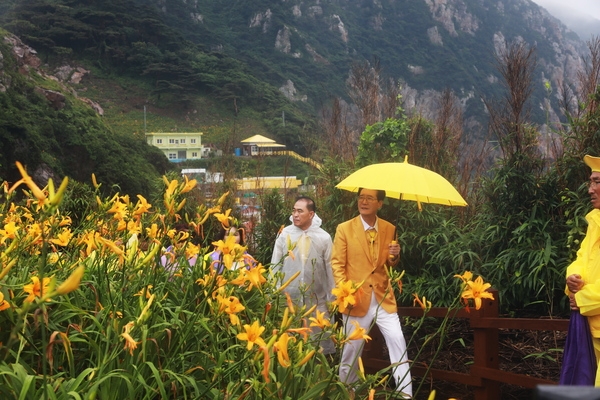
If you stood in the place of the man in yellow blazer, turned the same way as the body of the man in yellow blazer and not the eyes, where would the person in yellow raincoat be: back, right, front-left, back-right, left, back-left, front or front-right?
front-left

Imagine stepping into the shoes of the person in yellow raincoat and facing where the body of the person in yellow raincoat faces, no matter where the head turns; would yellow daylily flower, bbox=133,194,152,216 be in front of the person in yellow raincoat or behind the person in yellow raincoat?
in front

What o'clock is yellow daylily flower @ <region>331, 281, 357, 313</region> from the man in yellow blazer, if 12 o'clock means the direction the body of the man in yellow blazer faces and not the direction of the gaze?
The yellow daylily flower is roughly at 12 o'clock from the man in yellow blazer.

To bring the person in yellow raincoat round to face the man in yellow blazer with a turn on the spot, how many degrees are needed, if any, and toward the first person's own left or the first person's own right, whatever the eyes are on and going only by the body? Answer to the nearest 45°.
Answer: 0° — they already face them

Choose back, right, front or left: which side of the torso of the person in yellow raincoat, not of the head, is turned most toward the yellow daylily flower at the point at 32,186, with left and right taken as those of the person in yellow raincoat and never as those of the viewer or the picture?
front

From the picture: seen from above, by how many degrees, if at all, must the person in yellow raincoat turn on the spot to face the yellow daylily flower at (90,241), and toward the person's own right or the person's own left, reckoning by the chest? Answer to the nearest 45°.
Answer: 0° — they already face it

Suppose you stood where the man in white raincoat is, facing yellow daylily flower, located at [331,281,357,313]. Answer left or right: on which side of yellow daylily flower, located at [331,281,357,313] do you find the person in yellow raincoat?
left

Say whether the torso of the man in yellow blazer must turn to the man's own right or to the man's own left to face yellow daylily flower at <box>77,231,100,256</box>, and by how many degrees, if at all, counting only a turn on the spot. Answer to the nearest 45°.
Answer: approximately 45° to the man's own right

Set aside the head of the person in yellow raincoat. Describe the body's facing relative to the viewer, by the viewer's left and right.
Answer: facing the viewer and to the left of the viewer

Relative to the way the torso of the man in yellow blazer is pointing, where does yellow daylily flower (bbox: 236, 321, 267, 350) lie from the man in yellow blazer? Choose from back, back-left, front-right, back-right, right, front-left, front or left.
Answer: front

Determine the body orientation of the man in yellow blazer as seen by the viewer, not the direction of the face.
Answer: toward the camera

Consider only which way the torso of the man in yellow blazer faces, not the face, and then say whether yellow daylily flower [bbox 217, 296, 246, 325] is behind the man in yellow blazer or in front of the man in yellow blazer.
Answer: in front
